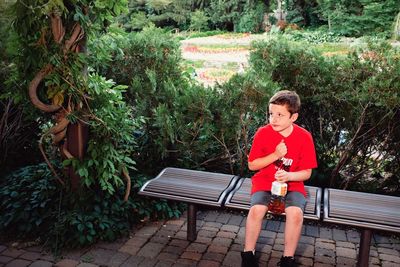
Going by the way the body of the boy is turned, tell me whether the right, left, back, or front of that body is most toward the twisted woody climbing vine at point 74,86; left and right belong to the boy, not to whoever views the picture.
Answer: right

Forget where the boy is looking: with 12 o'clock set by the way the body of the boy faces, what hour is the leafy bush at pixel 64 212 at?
The leafy bush is roughly at 3 o'clock from the boy.

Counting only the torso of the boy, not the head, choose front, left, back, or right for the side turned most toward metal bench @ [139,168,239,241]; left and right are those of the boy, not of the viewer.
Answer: right

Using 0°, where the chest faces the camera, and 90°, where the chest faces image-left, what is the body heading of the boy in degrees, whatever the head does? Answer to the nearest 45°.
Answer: approximately 0°

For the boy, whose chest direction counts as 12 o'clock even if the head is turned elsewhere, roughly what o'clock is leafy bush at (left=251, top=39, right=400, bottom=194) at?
The leafy bush is roughly at 7 o'clock from the boy.

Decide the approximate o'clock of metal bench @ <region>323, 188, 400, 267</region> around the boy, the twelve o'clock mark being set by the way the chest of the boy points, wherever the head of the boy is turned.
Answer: The metal bench is roughly at 9 o'clock from the boy.
